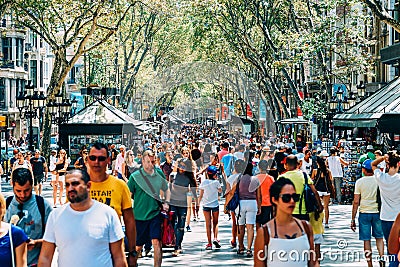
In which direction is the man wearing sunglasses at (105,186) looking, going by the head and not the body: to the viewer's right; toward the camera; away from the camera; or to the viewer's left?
toward the camera

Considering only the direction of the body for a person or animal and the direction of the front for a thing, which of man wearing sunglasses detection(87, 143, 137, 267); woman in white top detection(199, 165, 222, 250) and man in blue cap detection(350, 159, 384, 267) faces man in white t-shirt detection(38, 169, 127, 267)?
the man wearing sunglasses

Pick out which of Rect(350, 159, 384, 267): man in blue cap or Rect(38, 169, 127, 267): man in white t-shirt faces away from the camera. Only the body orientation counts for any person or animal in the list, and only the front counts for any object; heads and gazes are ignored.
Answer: the man in blue cap

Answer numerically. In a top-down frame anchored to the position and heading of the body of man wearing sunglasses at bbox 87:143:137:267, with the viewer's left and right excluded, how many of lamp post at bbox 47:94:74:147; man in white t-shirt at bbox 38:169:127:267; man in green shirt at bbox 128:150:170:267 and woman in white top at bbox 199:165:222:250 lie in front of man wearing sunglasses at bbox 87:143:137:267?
1

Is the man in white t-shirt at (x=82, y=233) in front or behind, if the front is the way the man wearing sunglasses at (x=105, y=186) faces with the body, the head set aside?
in front

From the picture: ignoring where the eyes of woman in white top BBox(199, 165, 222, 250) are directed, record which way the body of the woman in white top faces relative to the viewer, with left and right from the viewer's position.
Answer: facing away from the viewer

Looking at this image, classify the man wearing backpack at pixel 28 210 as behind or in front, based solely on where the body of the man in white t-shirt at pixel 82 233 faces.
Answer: behind

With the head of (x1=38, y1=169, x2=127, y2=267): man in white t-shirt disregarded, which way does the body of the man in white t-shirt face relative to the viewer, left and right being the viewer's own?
facing the viewer

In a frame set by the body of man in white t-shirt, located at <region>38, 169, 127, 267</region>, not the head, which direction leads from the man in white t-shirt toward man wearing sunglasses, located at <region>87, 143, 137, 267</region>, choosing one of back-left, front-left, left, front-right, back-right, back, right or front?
back

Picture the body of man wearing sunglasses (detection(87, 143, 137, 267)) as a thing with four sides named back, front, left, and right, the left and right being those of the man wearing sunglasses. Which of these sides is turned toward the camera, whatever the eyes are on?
front

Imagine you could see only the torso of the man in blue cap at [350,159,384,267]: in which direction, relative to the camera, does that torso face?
away from the camera

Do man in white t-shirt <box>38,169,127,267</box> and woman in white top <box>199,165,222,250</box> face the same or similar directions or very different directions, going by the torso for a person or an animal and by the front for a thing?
very different directions

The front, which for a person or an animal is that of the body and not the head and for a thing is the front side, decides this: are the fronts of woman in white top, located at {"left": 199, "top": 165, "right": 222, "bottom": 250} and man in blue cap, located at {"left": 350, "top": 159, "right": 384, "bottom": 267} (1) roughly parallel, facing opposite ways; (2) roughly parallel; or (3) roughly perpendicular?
roughly parallel

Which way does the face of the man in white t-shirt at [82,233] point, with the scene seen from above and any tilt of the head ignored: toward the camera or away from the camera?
toward the camera

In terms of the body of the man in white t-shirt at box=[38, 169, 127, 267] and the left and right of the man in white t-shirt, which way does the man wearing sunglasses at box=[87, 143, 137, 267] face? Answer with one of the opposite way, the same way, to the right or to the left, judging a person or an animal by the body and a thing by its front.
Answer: the same way

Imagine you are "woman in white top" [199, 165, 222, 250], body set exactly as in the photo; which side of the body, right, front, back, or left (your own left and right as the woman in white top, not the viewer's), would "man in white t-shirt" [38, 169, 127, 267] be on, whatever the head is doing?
back
